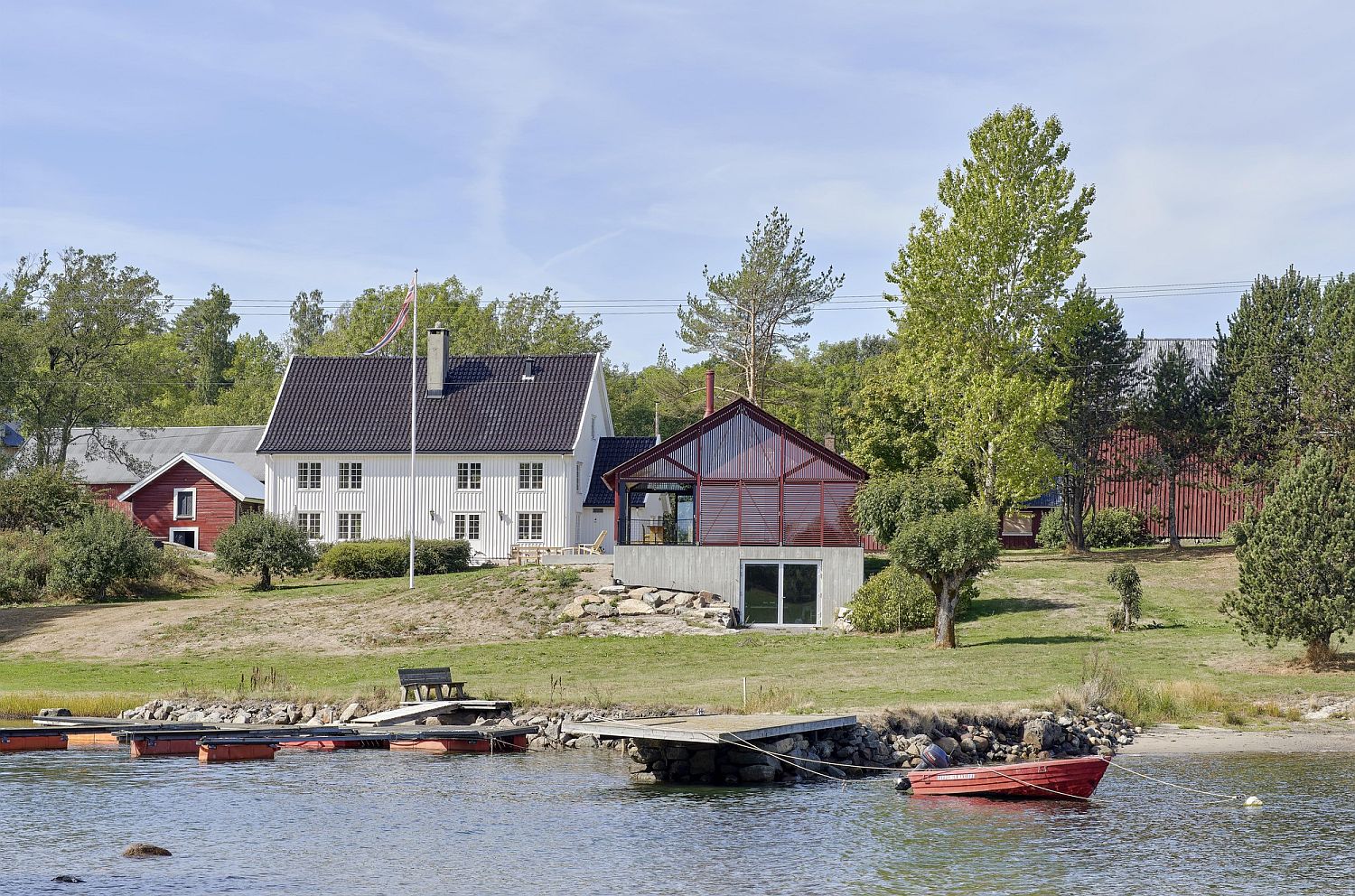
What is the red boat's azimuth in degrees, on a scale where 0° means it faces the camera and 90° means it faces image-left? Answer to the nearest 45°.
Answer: approximately 270°

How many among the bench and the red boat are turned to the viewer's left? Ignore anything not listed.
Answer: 0

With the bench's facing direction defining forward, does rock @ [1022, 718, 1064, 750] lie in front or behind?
in front

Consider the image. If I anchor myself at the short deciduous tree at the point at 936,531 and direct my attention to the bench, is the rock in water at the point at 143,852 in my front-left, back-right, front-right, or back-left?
front-left

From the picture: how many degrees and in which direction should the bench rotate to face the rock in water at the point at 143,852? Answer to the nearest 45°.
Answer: approximately 45° to its right

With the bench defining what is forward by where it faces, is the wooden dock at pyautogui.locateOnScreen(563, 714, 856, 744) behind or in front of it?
in front

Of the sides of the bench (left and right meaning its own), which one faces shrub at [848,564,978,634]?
left

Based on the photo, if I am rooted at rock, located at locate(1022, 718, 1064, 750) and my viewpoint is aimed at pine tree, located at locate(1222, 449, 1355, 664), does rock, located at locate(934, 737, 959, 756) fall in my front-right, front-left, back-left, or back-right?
back-left

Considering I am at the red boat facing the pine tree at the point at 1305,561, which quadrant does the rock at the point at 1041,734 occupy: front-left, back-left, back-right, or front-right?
front-left

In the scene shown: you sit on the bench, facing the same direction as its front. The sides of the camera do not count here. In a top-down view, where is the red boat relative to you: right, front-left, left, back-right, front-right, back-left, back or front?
front

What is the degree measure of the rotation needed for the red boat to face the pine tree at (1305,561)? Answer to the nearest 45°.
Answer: approximately 45° to its left

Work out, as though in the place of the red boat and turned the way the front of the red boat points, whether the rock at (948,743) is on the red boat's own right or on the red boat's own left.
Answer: on the red boat's own left

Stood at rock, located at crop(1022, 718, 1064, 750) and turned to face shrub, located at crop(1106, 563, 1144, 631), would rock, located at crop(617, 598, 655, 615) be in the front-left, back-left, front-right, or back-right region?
front-left

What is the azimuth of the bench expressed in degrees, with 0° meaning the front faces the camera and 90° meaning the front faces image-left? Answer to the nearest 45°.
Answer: approximately 315°

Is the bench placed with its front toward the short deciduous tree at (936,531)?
no
